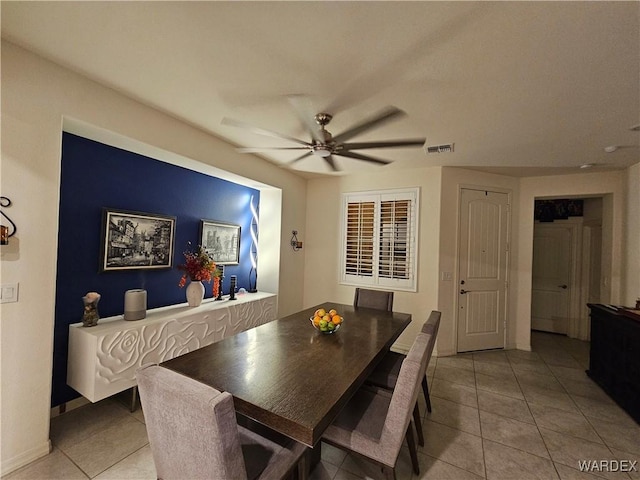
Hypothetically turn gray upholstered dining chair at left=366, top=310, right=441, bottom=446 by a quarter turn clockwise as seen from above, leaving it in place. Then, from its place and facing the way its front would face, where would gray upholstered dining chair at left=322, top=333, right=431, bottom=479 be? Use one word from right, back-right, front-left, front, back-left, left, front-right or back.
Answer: back

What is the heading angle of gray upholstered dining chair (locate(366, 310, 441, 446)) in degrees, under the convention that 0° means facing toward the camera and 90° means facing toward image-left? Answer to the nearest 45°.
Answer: approximately 90°

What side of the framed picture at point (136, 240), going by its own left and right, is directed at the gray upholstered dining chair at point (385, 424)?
front

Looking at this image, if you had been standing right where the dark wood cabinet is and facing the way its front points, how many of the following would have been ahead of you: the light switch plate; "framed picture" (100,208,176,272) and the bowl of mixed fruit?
3

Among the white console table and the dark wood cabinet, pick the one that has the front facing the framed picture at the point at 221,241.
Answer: the dark wood cabinet

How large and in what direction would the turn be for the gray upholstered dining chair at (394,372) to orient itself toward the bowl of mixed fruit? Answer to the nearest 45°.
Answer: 0° — it already faces it

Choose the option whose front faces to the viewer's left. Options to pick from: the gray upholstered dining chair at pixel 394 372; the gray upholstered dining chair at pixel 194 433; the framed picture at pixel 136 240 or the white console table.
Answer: the gray upholstered dining chair at pixel 394 372

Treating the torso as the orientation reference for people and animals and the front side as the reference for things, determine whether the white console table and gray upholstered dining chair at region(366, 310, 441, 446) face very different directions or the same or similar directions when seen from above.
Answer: very different directions

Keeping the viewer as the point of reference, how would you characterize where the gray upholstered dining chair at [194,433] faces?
facing away from the viewer and to the right of the viewer

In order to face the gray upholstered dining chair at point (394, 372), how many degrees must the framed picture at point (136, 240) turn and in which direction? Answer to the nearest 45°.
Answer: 0° — it already faces it

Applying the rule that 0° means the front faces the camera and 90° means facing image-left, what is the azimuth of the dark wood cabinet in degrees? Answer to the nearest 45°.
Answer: approximately 45°

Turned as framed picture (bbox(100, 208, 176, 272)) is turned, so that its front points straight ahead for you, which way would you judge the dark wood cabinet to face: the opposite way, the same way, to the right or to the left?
the opposite way

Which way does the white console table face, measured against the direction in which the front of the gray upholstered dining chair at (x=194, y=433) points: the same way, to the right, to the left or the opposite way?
to the right

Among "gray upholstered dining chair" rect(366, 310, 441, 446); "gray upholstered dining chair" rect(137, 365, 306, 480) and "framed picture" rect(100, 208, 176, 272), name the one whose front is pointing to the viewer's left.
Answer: "gray upholstered dining chair" rect(366, 310, 441, 446)

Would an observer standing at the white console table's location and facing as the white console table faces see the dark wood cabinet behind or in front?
in front

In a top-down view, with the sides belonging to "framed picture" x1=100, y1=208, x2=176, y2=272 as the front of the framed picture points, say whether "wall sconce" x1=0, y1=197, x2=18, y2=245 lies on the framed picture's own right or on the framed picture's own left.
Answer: on the framed picture's own right

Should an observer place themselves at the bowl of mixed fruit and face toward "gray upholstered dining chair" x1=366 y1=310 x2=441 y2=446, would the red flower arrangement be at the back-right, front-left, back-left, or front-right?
back-left
